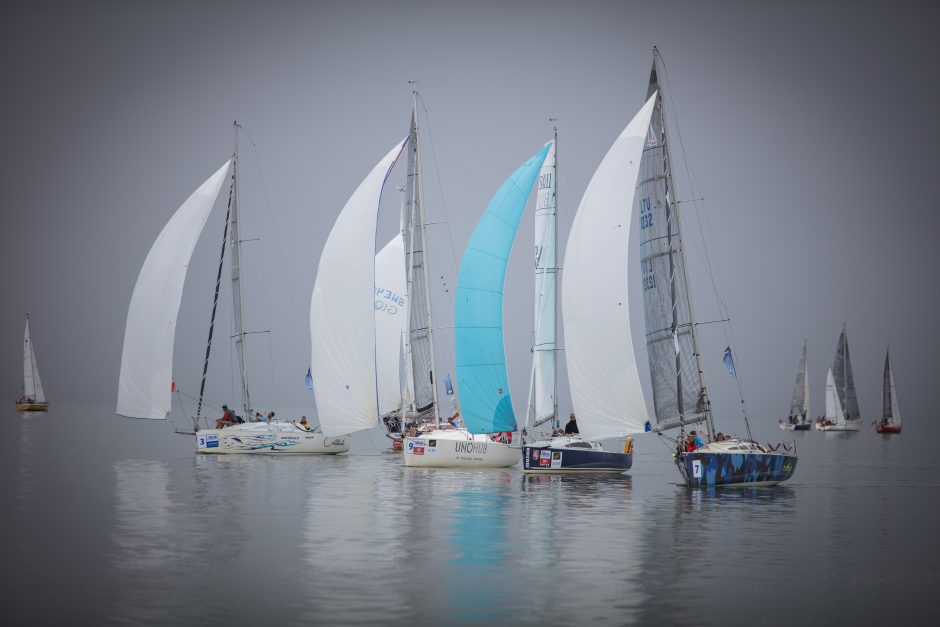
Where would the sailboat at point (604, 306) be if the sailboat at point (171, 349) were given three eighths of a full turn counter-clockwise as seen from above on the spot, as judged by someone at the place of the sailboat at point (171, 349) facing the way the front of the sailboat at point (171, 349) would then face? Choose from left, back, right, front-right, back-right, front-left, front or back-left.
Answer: front

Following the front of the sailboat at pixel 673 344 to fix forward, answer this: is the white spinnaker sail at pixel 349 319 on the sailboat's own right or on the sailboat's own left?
on the sailboat's own right

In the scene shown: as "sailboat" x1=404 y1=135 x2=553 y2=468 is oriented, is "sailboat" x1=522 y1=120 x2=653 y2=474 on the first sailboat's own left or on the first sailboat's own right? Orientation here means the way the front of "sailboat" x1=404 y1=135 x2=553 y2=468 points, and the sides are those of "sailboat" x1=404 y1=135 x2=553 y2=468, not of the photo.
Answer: on the first sailboat's own left

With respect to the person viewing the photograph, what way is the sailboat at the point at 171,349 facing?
facing to the left of the viewer

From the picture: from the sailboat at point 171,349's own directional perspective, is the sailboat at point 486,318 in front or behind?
behind

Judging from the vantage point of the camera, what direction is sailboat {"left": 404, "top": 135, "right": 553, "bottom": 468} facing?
facing the viewer and to the left of the viewer

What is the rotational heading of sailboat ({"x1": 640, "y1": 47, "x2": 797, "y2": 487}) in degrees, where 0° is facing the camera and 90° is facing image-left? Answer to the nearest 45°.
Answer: approximately 45°

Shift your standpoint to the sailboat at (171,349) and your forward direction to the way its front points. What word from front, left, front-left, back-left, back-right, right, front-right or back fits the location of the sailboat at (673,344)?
back-left
